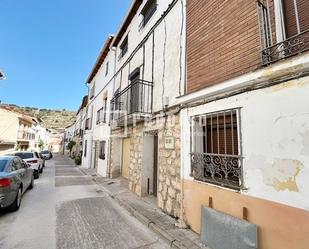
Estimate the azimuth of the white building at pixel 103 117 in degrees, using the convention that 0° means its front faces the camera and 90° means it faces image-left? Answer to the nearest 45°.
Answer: approximately 90°

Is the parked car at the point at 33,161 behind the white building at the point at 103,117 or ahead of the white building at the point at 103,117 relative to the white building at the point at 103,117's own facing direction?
ahead

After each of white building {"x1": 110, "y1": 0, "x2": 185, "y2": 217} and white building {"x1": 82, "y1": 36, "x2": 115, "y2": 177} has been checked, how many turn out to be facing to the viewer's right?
0

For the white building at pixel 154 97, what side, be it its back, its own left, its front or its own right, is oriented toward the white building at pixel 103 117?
right

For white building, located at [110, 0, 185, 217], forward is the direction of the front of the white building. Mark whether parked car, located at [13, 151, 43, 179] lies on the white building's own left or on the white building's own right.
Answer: on the white building's own right

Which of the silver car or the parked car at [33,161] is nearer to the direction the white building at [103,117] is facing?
the parked car

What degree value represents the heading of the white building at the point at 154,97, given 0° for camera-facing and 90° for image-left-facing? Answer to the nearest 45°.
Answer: approximately 45°

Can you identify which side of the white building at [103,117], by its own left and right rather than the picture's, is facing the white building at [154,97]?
left
